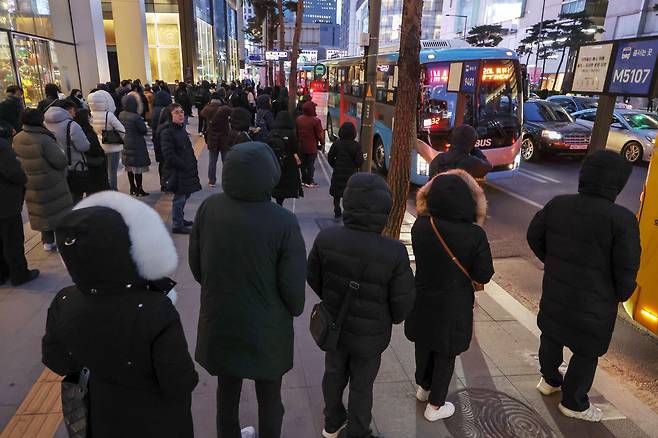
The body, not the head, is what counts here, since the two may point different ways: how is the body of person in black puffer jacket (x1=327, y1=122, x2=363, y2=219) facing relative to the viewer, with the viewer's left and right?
facing away from the viewer

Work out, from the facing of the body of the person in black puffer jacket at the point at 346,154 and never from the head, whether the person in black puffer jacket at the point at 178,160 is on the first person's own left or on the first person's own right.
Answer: on the first person's own left

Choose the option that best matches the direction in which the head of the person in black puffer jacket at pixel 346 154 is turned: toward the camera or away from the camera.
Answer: away from the camera

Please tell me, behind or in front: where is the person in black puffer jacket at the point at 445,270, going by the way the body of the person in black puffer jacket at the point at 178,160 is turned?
in front

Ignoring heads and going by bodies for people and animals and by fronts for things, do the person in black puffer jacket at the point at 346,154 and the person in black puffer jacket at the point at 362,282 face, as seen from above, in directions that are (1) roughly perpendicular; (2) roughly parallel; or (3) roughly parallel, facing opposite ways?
roughly parallel

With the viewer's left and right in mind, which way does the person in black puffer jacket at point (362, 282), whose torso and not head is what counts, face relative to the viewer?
facing away from the viewer

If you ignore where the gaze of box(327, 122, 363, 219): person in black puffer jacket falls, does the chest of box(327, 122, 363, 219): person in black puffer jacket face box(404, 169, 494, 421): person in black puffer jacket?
no

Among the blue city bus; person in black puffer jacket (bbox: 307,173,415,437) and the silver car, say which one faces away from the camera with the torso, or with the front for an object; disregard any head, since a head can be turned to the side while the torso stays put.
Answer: the person in black puffer jacket

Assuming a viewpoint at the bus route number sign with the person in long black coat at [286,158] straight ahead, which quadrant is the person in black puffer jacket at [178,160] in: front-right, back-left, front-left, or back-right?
front-left

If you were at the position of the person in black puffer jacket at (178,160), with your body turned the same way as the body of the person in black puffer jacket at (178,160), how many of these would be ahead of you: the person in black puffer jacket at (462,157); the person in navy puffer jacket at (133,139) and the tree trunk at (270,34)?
1

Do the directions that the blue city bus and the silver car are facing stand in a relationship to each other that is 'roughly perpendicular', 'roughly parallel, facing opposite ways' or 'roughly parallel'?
roughly parallel

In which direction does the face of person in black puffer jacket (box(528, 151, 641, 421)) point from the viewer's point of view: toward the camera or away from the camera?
away from the camera

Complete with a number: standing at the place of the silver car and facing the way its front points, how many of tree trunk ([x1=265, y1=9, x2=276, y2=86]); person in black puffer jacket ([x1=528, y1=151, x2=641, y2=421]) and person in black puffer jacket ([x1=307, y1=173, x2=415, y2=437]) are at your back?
1

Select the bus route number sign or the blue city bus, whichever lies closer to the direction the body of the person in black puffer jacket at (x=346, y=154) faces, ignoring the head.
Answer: the blue city bus

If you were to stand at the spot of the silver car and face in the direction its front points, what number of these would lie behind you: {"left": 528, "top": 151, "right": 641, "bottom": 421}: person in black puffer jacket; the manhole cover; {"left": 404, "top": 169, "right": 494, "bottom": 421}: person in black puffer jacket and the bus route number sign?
0

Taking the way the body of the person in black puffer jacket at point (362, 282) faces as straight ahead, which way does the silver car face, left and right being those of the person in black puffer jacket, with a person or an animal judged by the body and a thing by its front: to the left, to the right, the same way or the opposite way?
the opposite way

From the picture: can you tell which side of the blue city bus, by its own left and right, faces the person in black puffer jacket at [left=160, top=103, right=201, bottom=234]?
right

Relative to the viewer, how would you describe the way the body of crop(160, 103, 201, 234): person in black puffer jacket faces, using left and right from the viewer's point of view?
facing the viewer and to the right of the viewer
